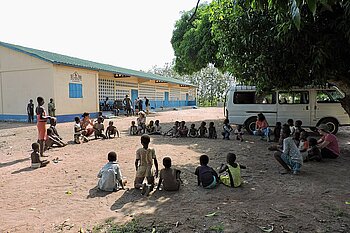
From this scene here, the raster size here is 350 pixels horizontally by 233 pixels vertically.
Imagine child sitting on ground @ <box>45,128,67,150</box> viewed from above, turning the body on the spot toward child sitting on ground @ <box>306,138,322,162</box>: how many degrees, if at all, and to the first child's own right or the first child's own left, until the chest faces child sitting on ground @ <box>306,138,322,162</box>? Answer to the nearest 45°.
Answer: approximately 45° to the first child's own right

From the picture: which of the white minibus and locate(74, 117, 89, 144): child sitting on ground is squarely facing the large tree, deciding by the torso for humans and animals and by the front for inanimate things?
the child sitting on ground

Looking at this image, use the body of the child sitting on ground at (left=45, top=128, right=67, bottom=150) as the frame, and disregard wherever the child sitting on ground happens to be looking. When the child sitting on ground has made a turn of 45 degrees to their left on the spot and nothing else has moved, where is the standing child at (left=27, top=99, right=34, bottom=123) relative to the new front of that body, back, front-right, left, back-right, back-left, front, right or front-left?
front-left

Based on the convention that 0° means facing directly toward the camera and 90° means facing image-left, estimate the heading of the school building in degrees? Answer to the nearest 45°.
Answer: approximately 315°

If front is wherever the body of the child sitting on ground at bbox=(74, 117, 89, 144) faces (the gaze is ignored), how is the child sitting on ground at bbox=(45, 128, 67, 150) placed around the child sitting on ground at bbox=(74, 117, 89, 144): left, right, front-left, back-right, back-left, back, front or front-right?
right

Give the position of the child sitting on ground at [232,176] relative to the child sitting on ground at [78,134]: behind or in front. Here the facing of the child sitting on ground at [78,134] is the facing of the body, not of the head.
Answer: in front

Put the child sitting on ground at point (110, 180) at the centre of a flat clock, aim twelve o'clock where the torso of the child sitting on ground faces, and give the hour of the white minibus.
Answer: The white minibus is roughly at 2 o'clock from the child sitting on ground.

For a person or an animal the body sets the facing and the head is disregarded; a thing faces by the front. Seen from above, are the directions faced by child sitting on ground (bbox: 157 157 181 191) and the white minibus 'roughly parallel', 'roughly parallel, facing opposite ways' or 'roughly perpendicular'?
roughly perpendicular

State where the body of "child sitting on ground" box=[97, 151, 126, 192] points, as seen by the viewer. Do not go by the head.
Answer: away from the camera

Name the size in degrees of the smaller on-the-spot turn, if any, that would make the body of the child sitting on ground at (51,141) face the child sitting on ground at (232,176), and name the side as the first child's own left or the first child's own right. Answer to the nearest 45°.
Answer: approximately 45° to the first child's own right

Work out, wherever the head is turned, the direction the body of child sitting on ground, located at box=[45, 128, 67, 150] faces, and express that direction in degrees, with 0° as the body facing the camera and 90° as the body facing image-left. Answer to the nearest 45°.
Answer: approximately 270°

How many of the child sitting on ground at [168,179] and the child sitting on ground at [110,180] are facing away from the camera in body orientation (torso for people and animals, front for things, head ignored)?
2

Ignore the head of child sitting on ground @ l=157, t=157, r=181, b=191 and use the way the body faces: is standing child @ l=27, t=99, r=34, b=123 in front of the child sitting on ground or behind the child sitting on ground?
in front

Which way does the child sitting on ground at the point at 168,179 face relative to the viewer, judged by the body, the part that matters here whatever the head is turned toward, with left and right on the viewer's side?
facing away from the viewer

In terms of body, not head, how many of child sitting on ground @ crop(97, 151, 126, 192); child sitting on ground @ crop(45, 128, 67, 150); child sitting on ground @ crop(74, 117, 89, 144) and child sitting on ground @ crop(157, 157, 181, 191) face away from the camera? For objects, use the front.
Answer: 2
